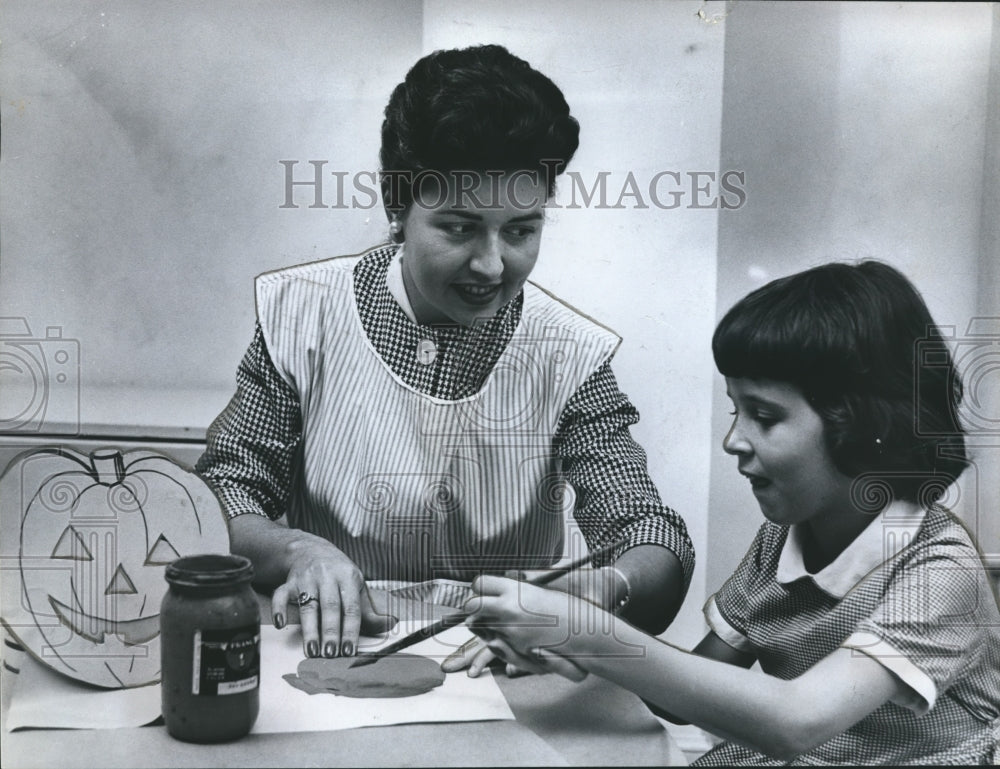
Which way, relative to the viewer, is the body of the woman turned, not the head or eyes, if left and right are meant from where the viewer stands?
facing the viewer

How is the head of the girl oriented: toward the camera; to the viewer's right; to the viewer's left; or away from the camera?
to the viewer's left

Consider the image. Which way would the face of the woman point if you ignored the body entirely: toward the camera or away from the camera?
toward the camera

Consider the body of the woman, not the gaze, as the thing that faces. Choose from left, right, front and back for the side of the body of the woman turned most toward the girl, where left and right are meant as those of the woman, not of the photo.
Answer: left
